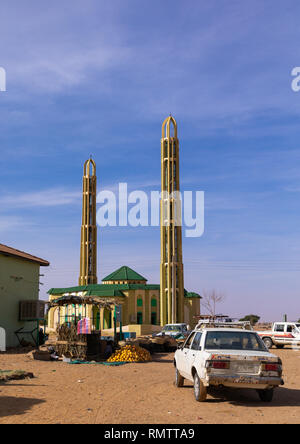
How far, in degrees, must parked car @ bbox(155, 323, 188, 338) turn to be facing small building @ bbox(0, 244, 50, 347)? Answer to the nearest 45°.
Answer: approximately 45° to its left

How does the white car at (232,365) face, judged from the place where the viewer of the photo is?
facing away from the viewer and to the left of the viewer

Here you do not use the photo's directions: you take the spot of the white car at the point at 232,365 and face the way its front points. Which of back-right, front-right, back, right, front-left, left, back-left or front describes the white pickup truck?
front-right

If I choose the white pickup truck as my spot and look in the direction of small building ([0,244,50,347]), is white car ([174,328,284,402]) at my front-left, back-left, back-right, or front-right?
front-left

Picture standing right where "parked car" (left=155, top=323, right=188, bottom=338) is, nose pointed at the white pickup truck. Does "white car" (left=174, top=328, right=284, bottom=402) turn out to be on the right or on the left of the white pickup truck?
right

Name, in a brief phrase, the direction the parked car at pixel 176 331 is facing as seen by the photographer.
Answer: facing to the left of the viewer

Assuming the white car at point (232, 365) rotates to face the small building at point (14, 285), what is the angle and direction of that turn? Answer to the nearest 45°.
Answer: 0° — it already faces it

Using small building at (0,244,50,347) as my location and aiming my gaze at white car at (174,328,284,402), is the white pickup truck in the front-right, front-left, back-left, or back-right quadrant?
front-left
